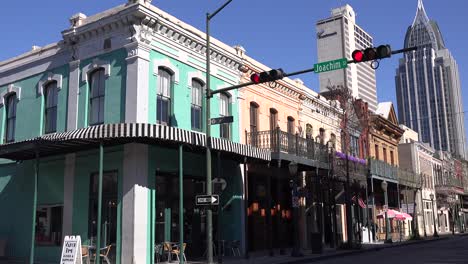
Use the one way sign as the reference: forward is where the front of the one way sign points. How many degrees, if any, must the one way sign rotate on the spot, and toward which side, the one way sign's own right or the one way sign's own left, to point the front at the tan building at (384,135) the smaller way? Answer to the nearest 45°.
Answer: approximately 135° to the one way sign's own left

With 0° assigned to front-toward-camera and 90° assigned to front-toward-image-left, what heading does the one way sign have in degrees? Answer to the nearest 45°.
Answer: approximately 0°

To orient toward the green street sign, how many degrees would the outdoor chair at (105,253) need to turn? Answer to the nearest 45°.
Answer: approximately 135° to its left

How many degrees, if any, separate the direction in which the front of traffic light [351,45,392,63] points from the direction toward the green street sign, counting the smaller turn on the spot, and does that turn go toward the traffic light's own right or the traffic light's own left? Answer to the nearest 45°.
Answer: approximately 135° to the traffic light's own right

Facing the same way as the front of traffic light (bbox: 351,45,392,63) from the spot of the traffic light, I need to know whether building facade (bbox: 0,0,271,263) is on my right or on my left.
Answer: on my right

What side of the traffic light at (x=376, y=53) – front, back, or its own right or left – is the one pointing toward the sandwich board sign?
right

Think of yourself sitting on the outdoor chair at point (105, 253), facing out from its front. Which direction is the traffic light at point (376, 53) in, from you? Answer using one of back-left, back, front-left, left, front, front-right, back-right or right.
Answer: back-left
